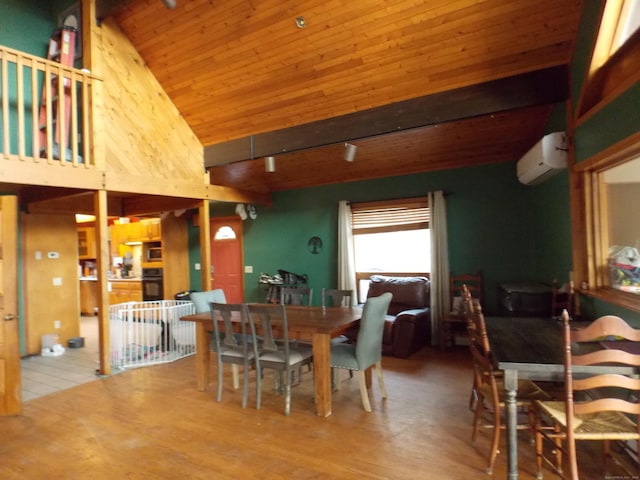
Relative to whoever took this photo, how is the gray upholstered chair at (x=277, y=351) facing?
facing away from the viewer and to the right of the viewer

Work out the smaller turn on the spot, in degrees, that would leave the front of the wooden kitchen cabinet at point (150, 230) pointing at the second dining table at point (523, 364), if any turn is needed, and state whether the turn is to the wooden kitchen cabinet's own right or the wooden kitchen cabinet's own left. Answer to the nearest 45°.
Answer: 0° — it already faces it

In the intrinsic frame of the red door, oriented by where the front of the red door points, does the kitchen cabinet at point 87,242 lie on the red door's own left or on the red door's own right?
on the red door's own right

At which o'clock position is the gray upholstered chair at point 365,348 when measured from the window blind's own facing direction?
The gray upholstered chair is roughly at 12 o'clock from the window blind.

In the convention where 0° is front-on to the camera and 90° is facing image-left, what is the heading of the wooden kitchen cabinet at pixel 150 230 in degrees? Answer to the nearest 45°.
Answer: approximately 0°

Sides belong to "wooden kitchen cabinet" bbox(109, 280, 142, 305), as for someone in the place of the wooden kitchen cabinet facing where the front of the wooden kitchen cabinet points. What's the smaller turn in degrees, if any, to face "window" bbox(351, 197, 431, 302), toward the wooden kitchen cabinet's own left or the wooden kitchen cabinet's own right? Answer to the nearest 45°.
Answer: approximately 45° to the wooden kitchen cabinet's own left

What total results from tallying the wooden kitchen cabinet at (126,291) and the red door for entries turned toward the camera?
2
